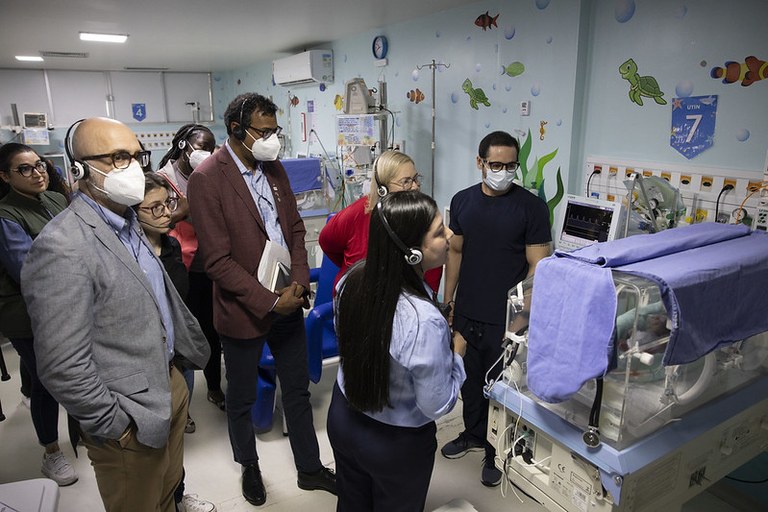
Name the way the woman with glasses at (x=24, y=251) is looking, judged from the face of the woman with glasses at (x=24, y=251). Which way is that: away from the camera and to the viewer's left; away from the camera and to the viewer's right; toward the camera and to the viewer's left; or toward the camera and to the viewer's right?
toward the camera and to the viewer's right

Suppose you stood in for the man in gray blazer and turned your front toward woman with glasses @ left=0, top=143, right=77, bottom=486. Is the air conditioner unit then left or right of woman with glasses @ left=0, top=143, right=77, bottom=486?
right

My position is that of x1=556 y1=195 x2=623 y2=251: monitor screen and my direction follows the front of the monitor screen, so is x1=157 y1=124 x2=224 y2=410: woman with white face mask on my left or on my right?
on my right

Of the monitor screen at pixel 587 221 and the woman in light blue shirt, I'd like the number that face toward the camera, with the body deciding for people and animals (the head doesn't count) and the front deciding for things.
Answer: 1

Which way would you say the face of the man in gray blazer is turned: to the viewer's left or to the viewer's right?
to the viewer's right

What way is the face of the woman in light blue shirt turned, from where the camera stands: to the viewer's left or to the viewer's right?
to the viewer's right

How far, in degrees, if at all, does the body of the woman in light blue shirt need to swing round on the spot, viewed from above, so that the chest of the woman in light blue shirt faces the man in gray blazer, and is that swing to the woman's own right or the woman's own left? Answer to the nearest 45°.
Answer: approximately 135° to the woman's own left

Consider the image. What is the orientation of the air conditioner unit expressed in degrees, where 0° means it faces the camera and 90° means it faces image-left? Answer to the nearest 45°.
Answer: approximately 45°

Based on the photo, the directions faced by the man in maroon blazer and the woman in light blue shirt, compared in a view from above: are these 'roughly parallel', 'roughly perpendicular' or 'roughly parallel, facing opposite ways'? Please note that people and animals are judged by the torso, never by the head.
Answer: roughly perpendicular
